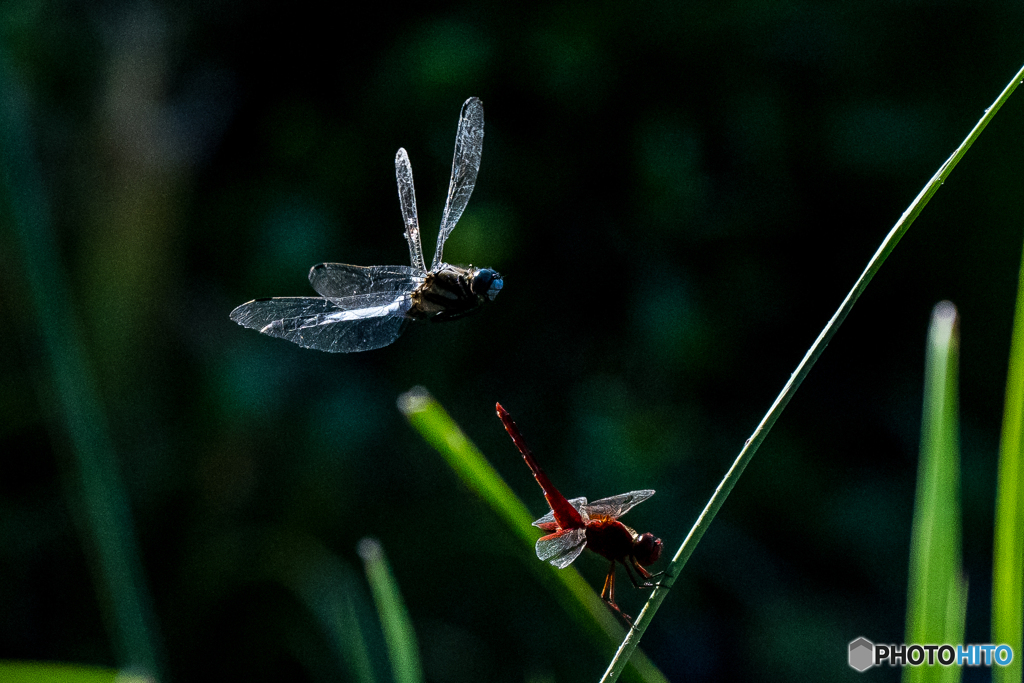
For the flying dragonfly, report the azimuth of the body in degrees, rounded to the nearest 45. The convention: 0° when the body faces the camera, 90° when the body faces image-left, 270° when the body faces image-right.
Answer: approximately 270°
